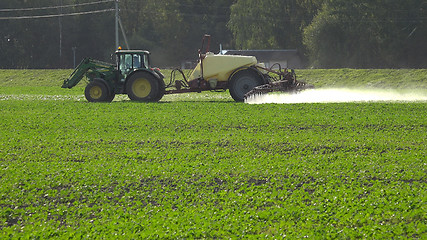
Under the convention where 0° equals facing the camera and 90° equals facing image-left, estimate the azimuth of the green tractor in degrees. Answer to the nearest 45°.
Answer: approximately 90°

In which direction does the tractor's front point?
to the viewer's left
